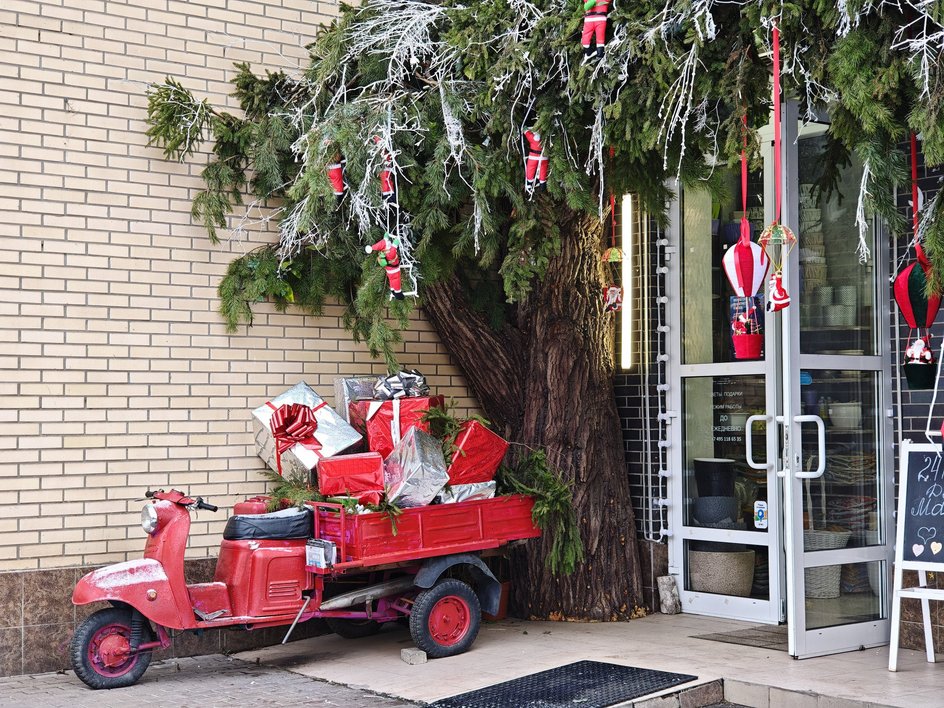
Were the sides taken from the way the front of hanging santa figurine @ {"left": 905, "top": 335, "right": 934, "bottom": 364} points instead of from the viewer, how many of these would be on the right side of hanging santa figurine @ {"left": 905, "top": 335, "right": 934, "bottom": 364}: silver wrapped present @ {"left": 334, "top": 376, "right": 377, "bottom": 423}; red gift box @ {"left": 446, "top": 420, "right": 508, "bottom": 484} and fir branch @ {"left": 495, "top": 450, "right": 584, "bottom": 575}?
3

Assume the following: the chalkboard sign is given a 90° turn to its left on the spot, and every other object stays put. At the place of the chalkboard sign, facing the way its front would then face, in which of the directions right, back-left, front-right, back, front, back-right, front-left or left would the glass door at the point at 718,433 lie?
back-left

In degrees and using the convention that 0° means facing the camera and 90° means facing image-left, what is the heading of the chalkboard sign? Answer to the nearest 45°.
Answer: approximately 0°

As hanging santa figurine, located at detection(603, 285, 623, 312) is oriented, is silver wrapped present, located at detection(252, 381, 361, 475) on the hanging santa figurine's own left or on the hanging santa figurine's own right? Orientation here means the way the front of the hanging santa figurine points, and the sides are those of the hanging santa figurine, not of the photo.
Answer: on the hanging santa figurine's own right

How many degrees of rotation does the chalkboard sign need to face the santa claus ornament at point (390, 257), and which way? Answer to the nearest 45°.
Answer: approximately 90° to its right

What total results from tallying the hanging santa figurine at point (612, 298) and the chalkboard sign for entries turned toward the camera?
2

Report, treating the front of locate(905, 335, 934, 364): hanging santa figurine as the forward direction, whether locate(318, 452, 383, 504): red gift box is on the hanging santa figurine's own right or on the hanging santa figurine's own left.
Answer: on the hanging santa figurine's own right
